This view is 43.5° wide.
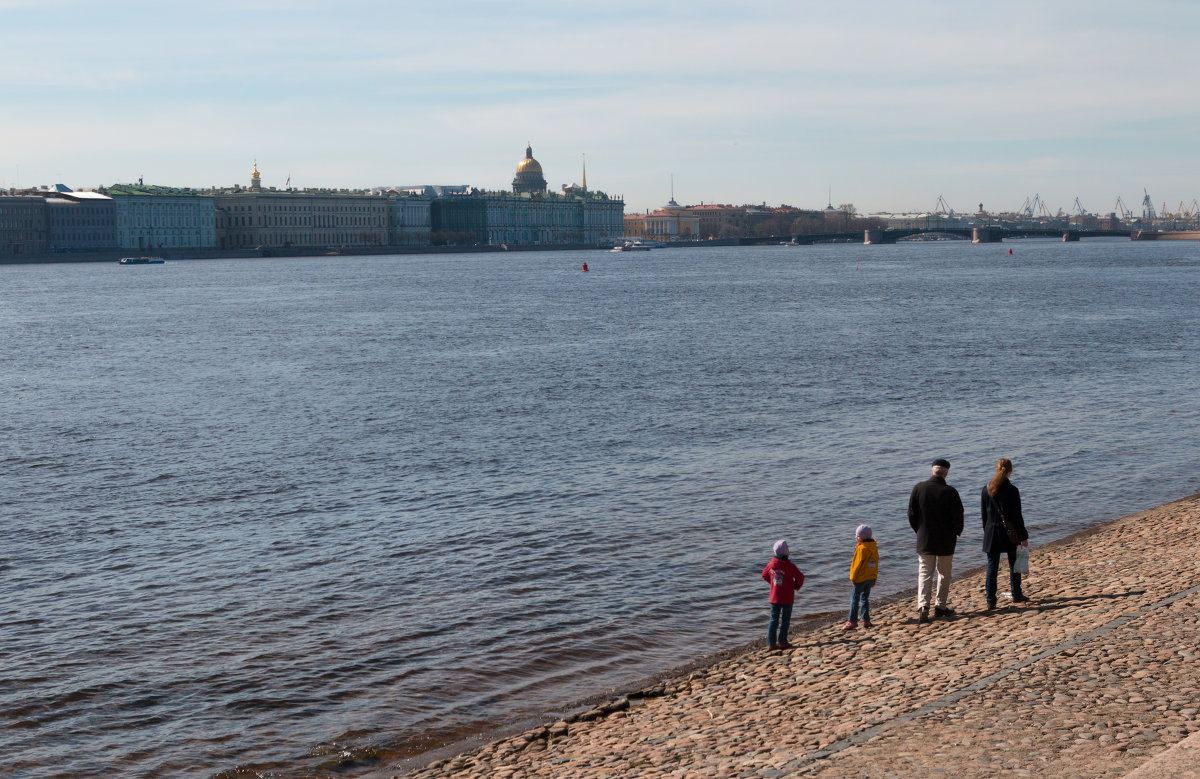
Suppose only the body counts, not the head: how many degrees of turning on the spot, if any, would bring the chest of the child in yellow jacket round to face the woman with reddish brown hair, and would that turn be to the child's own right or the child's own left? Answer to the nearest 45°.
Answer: approximately 135° to the child's own right

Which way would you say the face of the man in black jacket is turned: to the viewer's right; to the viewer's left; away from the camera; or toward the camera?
away from the camera

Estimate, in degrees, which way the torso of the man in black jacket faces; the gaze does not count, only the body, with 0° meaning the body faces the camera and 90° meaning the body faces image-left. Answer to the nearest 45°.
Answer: approximately 180°

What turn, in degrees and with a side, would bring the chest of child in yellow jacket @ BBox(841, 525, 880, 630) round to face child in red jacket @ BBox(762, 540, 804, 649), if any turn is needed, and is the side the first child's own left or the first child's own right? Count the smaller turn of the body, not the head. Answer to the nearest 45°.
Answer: approximately 90° to the first child's own left

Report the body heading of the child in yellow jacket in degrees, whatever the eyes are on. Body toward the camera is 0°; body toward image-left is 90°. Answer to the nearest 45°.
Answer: approximately 135°
